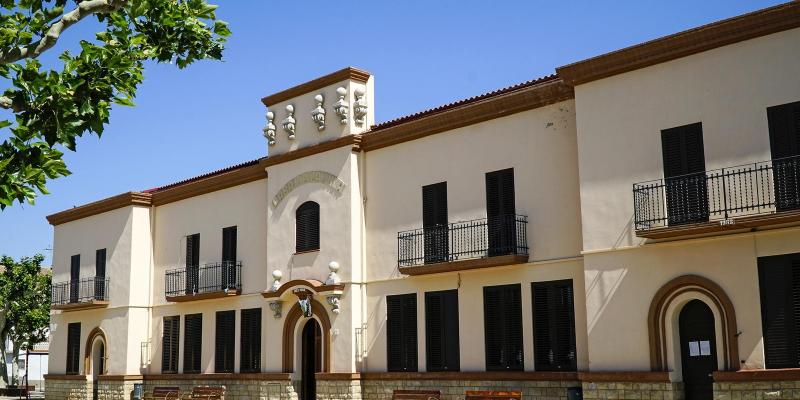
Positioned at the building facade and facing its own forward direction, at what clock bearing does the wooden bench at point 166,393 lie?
The wooden bench is roughly at 3 o'clock from the building facade.

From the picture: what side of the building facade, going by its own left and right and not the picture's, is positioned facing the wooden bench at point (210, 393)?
right

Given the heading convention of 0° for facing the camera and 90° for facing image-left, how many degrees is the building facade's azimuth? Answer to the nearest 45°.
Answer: approximately 45°
